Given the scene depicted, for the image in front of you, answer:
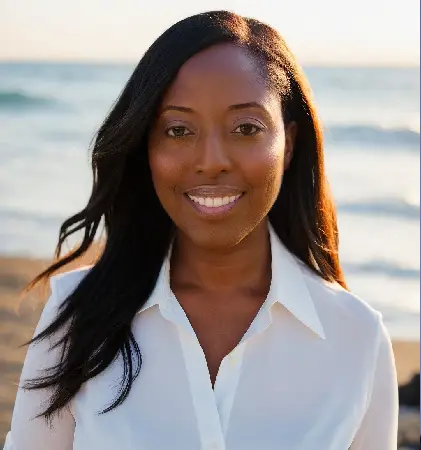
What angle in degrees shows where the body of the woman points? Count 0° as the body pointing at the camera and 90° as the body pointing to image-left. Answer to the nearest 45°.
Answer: approximately 0°
